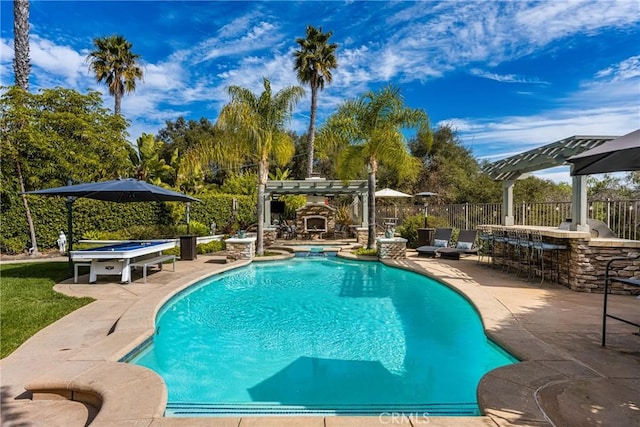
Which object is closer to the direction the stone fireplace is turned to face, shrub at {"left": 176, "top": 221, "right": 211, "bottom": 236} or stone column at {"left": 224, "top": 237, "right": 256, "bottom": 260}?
the stone column

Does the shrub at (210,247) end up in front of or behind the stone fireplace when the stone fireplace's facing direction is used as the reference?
in front

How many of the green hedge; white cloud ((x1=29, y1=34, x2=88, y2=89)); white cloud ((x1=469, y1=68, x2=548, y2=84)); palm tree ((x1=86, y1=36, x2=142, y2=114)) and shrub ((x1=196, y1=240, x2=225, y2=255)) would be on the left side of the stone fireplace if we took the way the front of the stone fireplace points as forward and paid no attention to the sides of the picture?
1

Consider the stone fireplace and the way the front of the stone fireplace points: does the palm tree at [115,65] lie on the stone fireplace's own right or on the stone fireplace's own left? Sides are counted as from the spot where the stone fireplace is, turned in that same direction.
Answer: on the stone fireplace's own right

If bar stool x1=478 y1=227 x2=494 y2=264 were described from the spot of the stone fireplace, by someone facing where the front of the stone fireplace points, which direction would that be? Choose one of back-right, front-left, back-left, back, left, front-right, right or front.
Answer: front-left

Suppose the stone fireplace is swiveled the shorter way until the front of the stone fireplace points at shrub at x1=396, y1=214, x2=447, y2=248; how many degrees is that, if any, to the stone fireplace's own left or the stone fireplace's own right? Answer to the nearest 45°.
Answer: approximately 45° to the stone fireplace's own left

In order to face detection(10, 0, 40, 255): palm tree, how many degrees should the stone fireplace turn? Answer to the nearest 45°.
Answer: approximately 45° to its right

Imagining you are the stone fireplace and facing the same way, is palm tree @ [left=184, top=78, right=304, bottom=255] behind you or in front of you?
in front

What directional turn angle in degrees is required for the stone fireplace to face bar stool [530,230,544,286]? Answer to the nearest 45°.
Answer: approximately 45° to its left

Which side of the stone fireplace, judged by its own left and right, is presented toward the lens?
front

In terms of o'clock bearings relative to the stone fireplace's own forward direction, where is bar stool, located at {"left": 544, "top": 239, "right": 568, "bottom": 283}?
The bar stool is roughly at 11 o'clock from the stone fireplace.

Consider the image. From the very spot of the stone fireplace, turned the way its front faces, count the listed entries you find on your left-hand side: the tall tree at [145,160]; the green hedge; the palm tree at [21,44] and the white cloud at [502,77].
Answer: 1

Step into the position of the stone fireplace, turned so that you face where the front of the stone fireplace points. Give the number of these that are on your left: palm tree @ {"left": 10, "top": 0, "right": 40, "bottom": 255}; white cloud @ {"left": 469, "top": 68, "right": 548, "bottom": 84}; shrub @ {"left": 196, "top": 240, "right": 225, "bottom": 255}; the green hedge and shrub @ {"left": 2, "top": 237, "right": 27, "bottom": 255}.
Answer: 1
